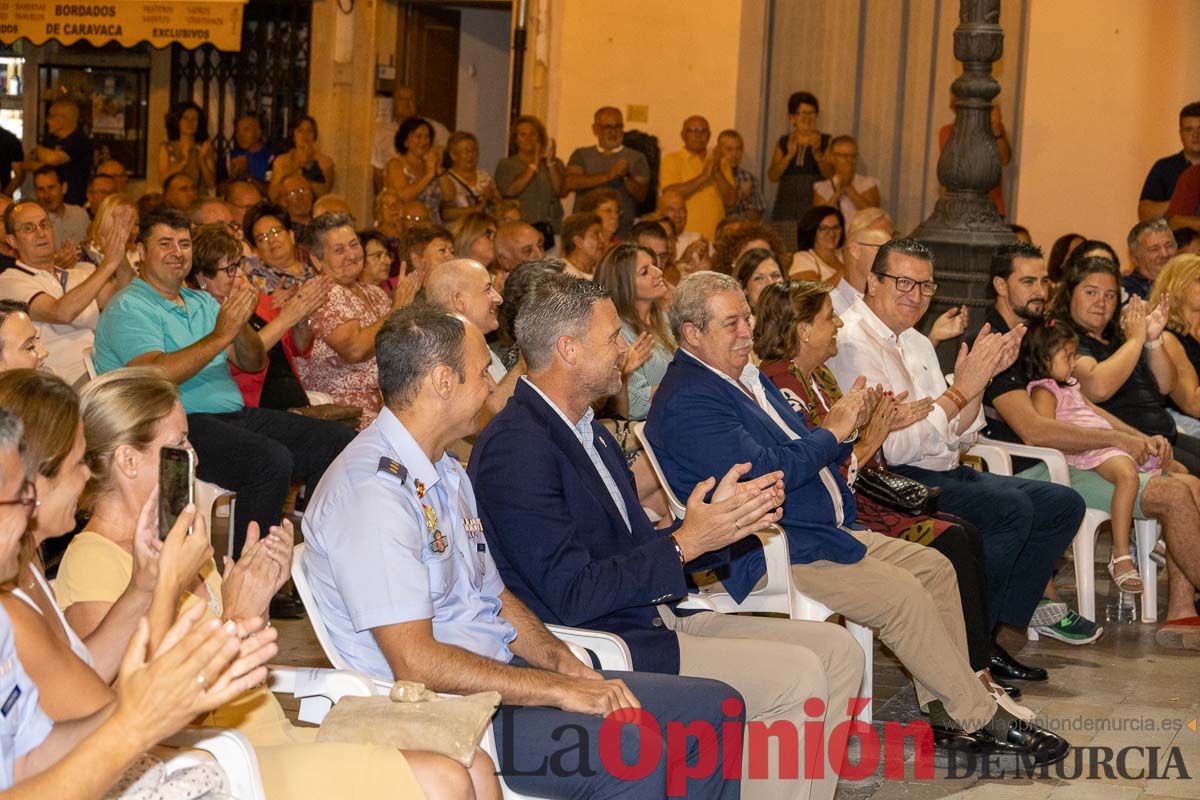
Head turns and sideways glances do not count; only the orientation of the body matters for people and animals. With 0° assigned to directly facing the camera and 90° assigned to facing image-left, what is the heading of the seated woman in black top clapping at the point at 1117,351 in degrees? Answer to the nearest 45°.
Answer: approximately 315°

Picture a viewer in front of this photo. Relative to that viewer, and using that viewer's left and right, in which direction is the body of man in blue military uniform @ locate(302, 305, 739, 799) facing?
facing to the right of the viewer

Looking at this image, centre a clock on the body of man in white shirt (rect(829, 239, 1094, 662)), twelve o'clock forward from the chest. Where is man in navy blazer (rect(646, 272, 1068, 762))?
The man in navy blazer is roughly at 2 o'clock from the man in white shirt.

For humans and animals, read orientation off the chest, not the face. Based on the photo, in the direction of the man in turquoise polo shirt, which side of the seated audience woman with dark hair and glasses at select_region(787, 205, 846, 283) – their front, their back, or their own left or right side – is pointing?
right

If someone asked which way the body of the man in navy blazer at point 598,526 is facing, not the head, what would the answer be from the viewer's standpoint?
to the viewer's right

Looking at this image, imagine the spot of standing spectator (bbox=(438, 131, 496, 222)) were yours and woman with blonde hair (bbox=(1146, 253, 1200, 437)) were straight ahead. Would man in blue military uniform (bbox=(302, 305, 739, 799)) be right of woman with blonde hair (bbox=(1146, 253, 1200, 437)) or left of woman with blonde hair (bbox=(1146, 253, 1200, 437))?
right

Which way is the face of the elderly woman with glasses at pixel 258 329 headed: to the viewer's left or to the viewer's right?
to the viewer's right
